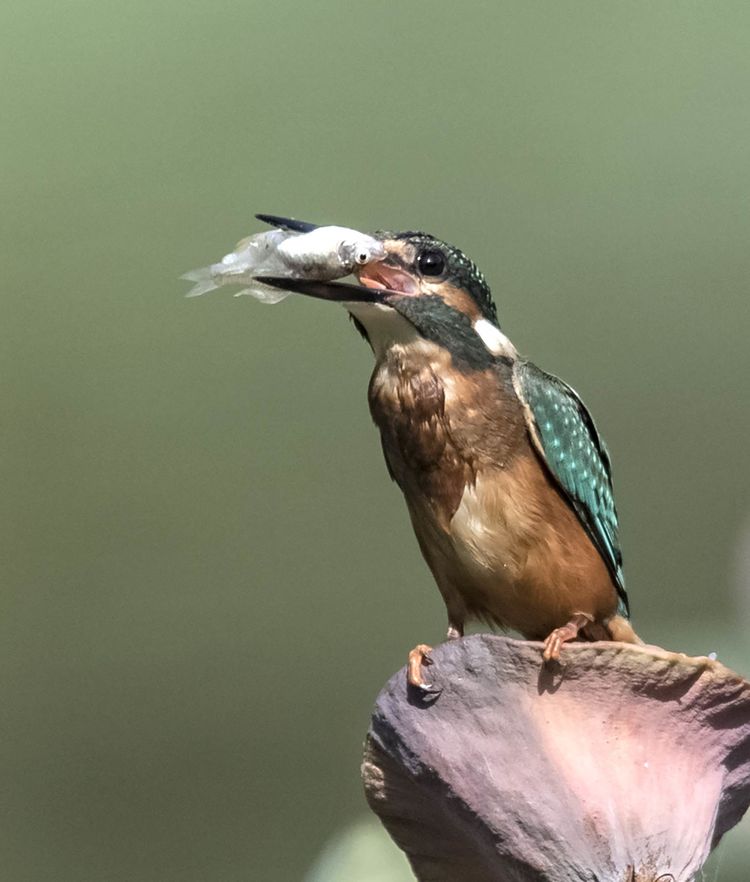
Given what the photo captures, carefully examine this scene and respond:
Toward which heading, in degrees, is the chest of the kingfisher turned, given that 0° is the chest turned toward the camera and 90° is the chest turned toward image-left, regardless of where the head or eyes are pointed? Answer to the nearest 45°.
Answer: approximately 45°
